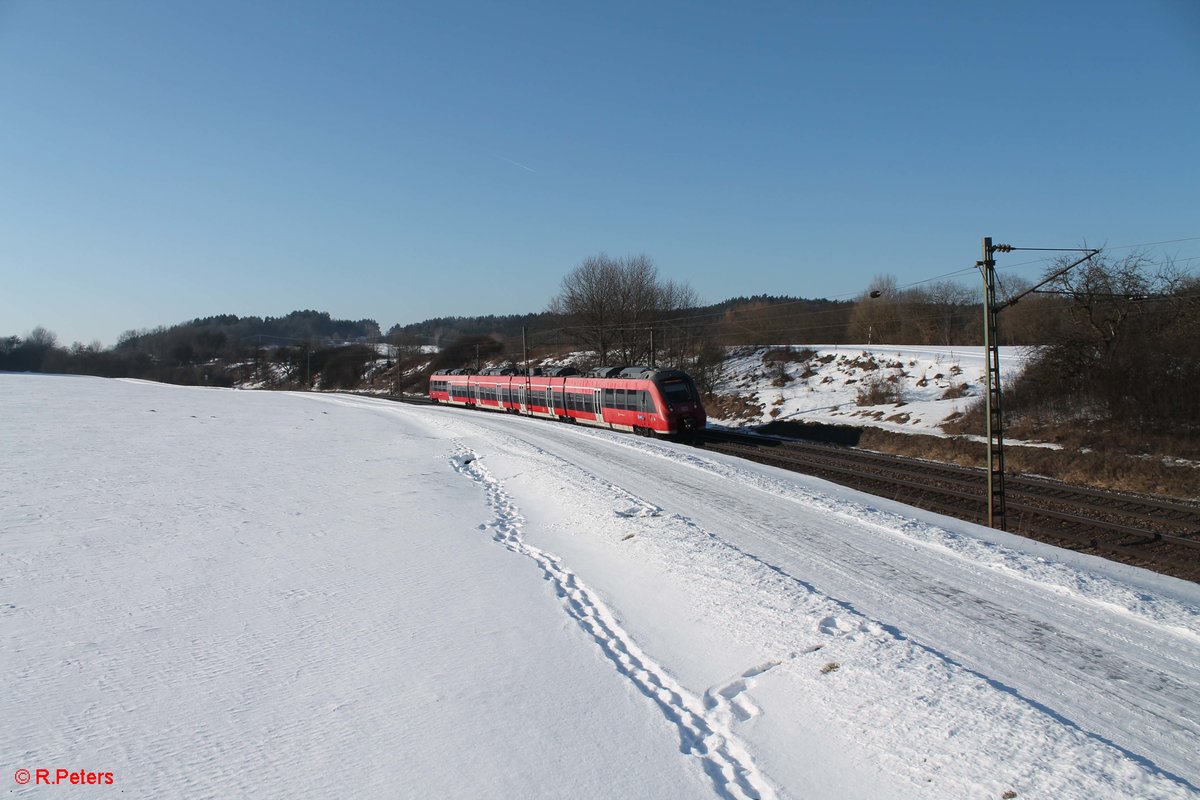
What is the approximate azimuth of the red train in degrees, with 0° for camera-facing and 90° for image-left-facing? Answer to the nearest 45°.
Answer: approximately 315°

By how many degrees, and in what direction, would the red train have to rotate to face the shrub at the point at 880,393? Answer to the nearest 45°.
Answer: approximately 45° to its left
